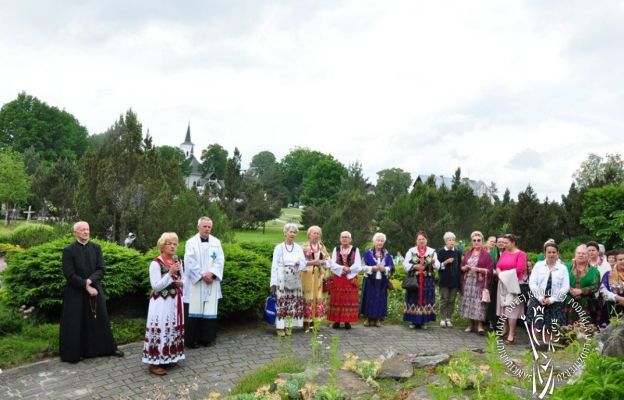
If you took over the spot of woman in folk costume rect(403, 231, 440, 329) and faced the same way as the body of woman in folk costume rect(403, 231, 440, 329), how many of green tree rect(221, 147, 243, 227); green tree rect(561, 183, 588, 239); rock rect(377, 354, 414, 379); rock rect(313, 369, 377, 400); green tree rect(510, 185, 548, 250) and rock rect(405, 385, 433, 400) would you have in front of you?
3

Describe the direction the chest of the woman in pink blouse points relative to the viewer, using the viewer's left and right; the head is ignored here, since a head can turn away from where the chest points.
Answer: facing the viewer and to the left of the viewer

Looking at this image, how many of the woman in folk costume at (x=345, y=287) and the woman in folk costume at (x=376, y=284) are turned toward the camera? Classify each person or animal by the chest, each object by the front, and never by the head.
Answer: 2

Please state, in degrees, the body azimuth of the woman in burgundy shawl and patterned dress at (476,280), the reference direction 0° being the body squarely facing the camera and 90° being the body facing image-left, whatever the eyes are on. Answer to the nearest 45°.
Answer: approximately 45°

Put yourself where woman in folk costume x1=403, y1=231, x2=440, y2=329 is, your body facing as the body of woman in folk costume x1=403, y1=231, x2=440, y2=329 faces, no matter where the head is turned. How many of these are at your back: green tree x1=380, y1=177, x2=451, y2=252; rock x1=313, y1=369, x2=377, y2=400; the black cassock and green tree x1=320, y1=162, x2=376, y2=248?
2

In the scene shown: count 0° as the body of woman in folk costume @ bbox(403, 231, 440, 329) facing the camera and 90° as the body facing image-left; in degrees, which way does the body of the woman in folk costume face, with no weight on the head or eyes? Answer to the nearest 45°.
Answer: approximately 0°

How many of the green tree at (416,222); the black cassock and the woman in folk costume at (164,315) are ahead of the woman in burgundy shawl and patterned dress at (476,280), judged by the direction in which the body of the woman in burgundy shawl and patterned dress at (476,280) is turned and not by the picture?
2

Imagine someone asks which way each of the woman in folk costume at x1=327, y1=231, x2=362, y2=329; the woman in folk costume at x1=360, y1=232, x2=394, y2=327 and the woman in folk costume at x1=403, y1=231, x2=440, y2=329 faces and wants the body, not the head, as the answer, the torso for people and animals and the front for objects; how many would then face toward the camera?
3

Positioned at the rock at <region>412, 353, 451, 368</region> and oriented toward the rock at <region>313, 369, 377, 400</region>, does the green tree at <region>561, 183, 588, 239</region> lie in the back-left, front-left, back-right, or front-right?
back-right

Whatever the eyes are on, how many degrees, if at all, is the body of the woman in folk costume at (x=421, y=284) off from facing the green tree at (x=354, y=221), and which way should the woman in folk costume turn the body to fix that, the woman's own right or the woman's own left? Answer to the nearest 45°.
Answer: approximately 180°

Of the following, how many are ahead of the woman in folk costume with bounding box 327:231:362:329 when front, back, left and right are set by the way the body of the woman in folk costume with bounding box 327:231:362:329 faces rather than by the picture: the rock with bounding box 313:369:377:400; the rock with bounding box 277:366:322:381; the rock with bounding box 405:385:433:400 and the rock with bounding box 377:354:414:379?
4

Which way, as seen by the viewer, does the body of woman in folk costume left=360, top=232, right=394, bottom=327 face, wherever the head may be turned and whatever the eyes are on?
toward the camera

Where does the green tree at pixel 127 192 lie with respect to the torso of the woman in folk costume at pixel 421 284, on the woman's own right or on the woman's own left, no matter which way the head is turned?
on the woman's own right

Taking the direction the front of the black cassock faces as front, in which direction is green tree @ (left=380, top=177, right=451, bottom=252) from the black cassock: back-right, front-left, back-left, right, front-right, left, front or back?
left

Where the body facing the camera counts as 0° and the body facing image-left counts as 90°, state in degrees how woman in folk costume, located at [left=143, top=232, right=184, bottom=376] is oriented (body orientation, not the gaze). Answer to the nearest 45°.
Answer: approximately 315°
